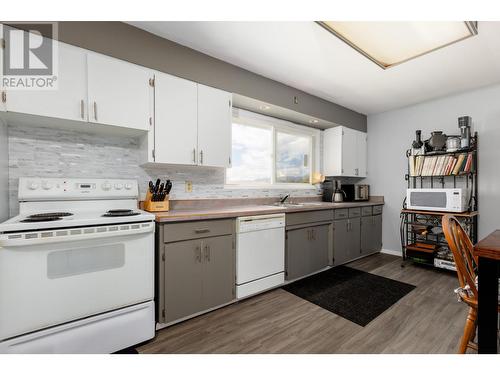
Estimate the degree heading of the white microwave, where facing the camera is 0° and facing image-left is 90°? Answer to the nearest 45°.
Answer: approximately 0°

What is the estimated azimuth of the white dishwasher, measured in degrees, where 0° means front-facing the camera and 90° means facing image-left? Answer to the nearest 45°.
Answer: approximately 315°

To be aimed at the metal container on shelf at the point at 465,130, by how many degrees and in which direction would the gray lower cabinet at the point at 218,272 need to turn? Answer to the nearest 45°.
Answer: approximately 45° to its left

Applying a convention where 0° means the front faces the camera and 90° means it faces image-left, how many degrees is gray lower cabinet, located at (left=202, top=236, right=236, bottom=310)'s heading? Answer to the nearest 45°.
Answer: approximately 315°

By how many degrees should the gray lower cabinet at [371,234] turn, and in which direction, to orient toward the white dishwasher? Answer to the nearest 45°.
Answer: approximately 90° to its right

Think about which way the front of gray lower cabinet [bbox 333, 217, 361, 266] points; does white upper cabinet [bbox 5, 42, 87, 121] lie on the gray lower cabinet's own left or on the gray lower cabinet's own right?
on the gray lower cabinet's own right

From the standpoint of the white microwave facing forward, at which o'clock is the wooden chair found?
The wooden chair is roughly at 12 o'clock from the white microwave.

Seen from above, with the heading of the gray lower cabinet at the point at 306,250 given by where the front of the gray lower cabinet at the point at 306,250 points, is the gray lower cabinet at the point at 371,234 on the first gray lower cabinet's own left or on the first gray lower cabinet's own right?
on the first gray lower cabinet's own left

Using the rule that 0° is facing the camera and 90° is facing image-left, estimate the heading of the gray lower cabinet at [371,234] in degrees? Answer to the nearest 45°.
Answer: approximately 315°

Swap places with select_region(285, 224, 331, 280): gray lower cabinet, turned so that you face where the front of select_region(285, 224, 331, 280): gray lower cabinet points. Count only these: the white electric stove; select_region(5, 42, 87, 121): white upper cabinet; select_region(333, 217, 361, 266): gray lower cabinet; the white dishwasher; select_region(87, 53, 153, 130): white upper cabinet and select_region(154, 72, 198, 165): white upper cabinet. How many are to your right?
5
